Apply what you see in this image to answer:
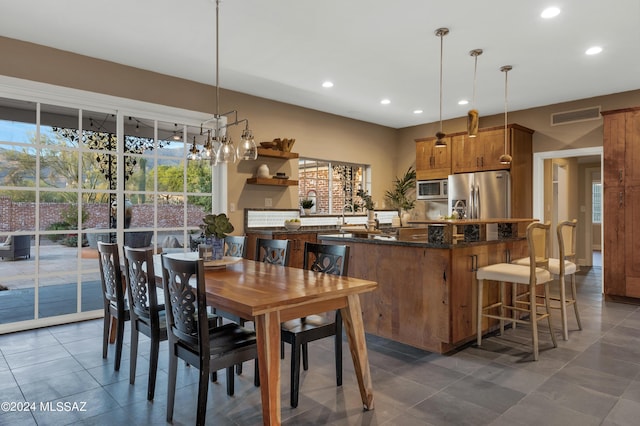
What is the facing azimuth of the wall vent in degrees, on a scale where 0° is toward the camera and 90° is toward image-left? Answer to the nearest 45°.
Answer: approximately 45°

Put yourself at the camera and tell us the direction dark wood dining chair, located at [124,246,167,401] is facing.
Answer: facing away from the viewer and to the right of the viewer

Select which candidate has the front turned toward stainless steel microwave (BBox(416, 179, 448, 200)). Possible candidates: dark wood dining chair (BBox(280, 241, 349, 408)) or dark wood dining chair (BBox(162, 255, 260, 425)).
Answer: dark wood dining chair (BBox(162, 255, 260, 425))

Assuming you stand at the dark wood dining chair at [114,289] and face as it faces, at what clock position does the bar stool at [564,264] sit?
The bar stool is roughly at 2 o'clock from the dark wood dining chair.

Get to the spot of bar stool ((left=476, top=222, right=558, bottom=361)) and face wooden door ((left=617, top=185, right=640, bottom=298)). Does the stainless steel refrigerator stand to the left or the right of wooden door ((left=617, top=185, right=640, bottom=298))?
left

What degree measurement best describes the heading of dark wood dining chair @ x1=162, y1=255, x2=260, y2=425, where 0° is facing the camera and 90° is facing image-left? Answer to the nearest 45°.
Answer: approximately 225°
